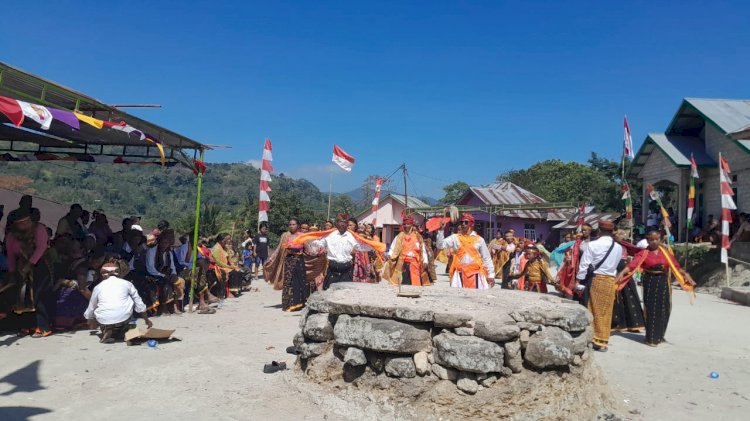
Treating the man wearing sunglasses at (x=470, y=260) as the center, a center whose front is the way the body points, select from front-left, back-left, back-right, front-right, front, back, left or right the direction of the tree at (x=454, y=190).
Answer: back

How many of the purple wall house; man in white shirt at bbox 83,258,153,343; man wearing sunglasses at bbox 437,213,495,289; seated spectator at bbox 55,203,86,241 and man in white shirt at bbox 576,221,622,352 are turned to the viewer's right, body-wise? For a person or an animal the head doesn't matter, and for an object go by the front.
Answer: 1

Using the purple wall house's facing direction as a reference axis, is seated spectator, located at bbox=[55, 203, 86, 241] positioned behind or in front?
in front

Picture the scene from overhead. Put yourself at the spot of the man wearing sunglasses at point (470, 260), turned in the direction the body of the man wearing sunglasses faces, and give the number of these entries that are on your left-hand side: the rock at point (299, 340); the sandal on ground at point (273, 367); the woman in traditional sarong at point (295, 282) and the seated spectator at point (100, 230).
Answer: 0

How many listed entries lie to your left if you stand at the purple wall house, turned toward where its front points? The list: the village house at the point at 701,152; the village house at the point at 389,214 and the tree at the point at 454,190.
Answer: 1

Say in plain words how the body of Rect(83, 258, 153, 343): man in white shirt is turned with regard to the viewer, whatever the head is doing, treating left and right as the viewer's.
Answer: facing away from the viewer

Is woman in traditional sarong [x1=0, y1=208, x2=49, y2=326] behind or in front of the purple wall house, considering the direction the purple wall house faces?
in front

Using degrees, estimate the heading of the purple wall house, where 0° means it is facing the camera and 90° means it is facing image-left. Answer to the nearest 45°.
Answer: approximately 45°

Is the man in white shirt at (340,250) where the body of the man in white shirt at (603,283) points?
no

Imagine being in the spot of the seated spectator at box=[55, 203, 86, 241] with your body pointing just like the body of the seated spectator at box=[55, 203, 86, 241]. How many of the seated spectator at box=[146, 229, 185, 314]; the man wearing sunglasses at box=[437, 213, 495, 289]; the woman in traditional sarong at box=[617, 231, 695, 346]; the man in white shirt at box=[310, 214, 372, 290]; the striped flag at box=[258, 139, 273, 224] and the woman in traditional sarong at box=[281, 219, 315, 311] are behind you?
0

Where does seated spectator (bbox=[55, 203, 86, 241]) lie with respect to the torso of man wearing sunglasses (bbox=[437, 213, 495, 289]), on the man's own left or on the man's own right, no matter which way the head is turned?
on the man's own right

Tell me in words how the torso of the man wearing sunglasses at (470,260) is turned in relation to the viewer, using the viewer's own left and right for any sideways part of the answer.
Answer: facing the viewer

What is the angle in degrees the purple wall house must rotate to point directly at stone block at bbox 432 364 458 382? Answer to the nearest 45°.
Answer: approximately 45° to its left

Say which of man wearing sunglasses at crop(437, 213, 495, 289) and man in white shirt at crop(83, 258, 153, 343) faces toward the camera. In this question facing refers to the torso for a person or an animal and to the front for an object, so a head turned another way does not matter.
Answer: the man wearing sunglasses

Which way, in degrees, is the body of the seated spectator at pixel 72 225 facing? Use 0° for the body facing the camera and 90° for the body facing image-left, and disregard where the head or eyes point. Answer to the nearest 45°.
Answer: approximately 270°
